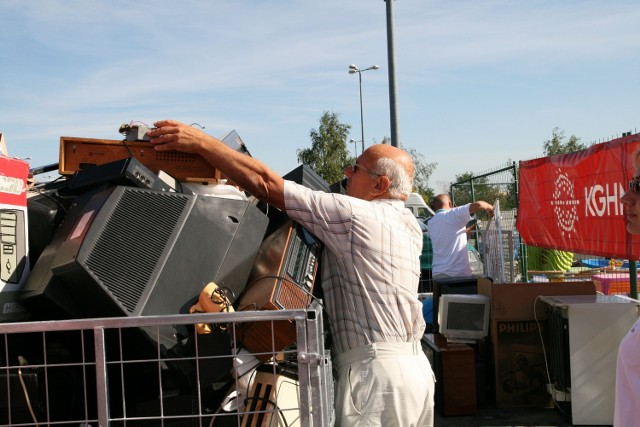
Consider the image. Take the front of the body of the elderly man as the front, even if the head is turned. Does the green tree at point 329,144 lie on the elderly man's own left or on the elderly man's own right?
on the elderly man's own right

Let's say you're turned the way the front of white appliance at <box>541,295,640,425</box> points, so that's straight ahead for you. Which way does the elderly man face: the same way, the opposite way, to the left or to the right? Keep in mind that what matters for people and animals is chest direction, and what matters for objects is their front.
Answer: the opposite way

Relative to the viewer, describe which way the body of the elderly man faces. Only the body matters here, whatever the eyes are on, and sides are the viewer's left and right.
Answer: facing away from the viewer and to the left of the viewer

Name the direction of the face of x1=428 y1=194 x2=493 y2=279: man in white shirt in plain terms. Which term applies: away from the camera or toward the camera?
away from the camera

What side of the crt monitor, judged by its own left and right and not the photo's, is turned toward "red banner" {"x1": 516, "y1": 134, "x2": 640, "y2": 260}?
left

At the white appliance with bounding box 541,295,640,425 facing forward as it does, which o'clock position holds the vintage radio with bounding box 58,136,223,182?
The vintage radio is roughly at 4 o'clock from the white appliance.

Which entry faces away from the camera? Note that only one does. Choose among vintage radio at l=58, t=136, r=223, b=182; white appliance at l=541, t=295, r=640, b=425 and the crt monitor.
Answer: the vintage radio

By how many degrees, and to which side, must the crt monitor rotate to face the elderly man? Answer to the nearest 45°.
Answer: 0° — it already faces them

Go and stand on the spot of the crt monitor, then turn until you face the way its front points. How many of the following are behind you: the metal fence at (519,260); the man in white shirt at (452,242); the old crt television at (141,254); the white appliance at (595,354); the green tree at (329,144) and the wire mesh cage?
3

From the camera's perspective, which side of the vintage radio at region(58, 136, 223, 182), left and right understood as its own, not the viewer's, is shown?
back
